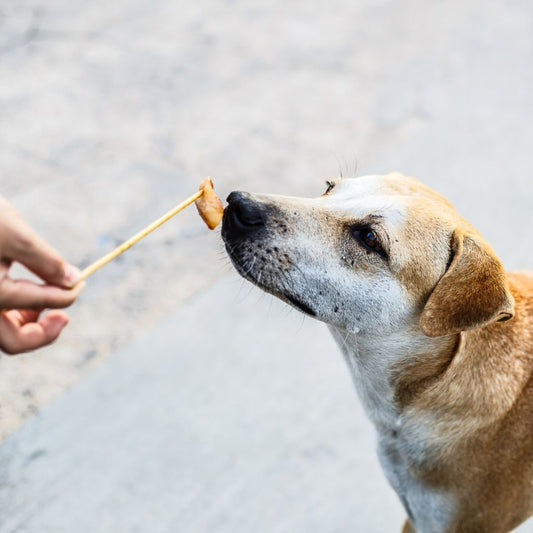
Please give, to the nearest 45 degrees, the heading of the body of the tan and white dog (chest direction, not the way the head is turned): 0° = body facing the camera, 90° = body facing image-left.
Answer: approximately 90°
